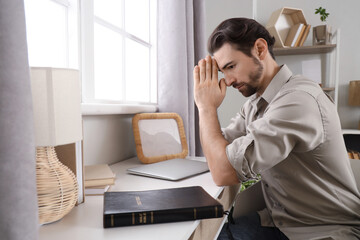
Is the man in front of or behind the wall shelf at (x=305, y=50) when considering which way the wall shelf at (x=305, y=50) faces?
in front

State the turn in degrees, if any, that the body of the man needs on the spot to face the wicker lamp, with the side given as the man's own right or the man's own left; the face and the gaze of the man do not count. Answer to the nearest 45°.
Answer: approximately 45° to the man's own left

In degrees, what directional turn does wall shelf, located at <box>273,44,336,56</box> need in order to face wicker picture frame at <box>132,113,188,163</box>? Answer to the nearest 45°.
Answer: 0° — it already faces it

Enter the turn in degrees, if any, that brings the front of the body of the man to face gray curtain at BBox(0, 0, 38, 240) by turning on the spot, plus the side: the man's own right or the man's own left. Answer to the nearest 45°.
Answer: approximately 45° to the man's own left

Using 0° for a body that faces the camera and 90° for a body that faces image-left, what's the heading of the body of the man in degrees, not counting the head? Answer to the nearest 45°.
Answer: approximately 90°

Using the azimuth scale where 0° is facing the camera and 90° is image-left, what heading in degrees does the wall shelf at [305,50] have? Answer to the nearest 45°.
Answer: approximately 0°

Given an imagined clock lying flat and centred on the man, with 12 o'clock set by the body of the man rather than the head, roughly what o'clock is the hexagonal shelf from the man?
The hexagonal shelf is roughly at 3 o'clock from the man.

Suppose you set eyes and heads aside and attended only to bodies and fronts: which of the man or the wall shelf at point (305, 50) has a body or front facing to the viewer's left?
the man

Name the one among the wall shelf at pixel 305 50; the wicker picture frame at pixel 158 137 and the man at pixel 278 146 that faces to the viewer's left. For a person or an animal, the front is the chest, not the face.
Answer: the man

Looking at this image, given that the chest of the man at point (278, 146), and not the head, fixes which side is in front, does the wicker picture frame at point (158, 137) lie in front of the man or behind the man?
in front

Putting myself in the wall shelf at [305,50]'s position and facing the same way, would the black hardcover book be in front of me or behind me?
in front
